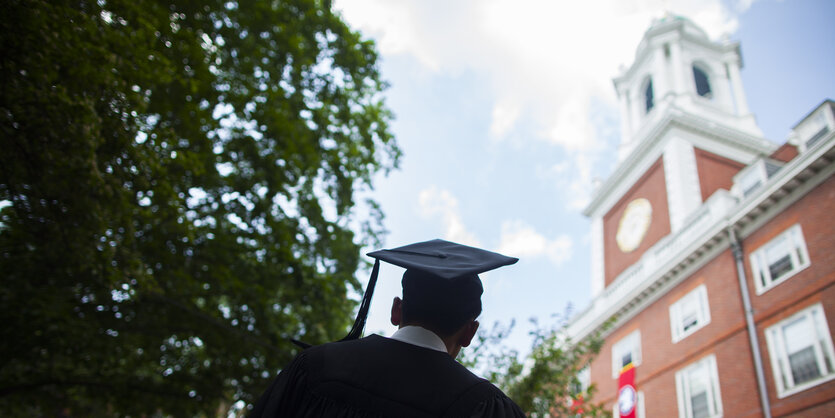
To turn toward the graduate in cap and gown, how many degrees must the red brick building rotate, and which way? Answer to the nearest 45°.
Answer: approximately 45° to its left

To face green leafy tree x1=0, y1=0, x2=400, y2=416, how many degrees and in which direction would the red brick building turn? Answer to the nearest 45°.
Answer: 0° — it already faces it

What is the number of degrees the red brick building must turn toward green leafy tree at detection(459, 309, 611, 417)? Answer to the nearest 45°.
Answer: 0° — it already faces it

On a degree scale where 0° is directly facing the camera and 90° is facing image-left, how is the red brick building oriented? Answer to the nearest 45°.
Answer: approximately 45°
